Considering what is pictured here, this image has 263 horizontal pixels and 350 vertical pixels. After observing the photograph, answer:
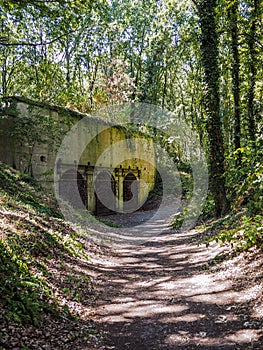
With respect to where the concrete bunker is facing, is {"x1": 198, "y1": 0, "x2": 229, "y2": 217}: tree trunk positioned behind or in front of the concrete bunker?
in front
